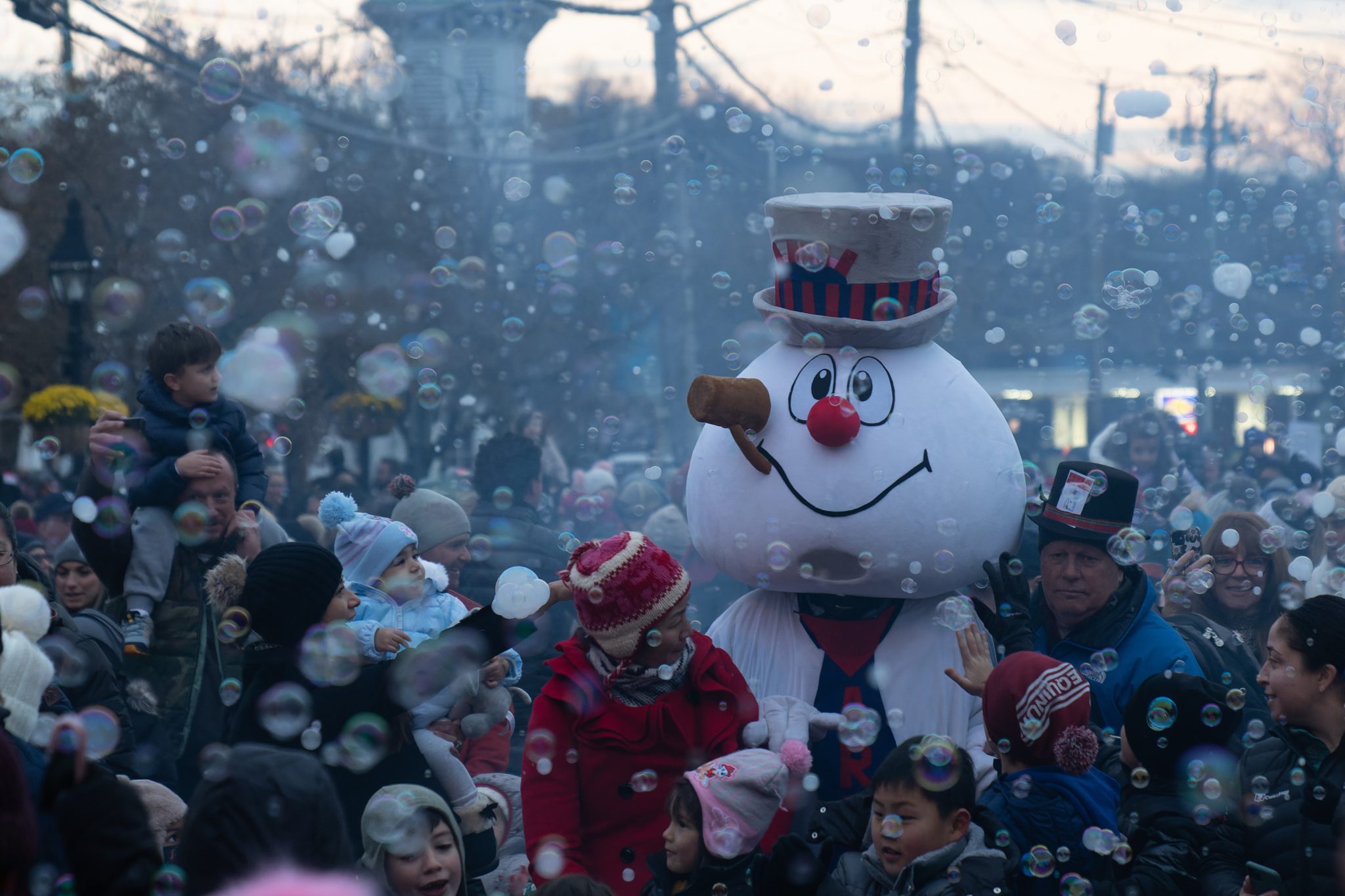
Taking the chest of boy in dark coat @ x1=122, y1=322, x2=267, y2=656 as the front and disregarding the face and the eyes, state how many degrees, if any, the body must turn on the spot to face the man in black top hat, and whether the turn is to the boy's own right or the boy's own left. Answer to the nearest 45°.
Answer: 0° — they already face them

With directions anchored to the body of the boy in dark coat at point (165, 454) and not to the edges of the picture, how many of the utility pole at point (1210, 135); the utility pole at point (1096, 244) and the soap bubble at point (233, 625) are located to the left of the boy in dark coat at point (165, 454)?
2

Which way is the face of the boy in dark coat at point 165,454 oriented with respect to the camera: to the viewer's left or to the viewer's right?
to the viewer's right

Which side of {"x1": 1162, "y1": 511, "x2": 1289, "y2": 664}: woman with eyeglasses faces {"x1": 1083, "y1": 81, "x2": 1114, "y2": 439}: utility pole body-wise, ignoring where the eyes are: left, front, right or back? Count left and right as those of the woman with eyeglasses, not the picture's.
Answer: back

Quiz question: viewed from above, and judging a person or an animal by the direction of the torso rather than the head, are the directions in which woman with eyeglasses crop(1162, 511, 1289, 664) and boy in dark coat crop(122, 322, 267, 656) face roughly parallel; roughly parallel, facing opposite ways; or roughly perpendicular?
roughly perpendicular

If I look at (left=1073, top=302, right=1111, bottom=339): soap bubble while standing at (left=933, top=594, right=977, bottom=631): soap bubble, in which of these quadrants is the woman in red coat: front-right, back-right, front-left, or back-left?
back-left

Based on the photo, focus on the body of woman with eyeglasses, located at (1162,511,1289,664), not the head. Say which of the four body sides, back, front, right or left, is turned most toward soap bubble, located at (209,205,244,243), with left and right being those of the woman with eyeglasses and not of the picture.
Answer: right

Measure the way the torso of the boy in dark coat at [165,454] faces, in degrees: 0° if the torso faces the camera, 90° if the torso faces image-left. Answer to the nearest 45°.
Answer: approximately 315°
